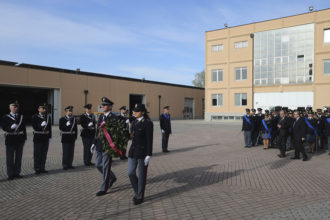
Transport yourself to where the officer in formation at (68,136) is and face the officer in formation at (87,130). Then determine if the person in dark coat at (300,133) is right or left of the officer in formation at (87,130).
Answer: right

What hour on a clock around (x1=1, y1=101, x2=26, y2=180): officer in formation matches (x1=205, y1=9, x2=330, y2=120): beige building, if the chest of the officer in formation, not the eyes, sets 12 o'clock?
The beige building is roughly at 8 o'clock from the officer in formation.

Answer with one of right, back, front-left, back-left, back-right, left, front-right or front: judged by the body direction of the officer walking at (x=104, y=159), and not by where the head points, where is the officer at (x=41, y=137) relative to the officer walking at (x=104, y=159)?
right

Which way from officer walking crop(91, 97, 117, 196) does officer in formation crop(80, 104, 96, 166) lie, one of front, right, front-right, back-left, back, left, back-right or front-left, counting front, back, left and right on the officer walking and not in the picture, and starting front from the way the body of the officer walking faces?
back-right

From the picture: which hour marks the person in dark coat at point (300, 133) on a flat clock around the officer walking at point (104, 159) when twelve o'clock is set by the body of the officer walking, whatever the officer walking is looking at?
The person in dark coat is roughly at 7 o'clock from the officer walking.

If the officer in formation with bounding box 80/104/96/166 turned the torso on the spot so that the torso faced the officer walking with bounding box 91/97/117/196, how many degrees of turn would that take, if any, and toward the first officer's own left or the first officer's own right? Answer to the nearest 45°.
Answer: approximately 45° to the first officer's own right

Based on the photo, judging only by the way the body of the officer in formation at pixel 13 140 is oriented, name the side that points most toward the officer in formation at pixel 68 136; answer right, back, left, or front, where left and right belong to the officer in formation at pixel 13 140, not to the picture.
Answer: left

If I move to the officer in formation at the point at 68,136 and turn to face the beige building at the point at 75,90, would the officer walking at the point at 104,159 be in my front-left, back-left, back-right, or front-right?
back-right

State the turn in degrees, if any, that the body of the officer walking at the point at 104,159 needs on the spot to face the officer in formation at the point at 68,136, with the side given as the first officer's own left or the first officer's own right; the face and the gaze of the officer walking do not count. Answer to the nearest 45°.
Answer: approximately 135° to the first officer's own right

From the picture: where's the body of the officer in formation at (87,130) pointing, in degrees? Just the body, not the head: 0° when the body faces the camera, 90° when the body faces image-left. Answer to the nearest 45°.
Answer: approximately 315°
